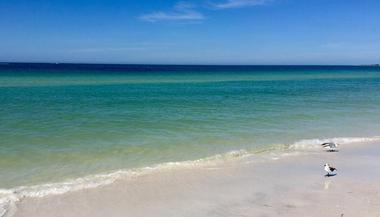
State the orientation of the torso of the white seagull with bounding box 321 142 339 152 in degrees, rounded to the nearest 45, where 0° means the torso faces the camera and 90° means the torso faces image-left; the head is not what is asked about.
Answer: approximately 270°
